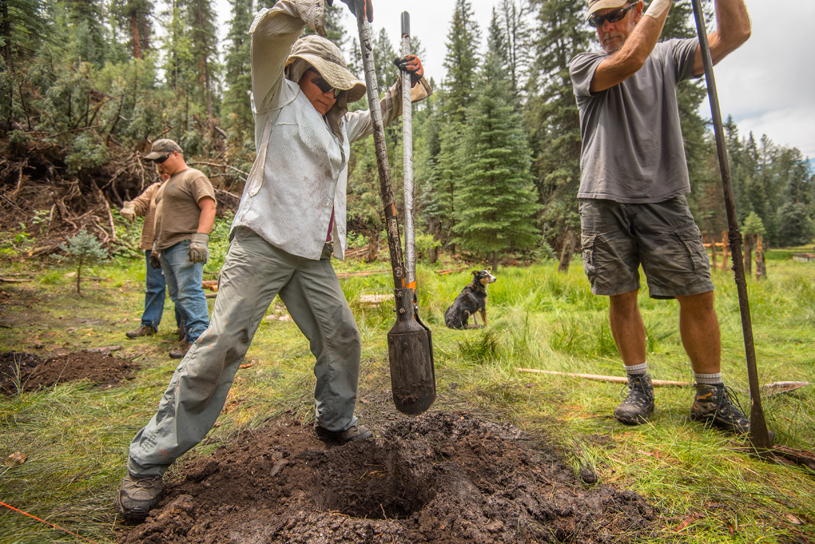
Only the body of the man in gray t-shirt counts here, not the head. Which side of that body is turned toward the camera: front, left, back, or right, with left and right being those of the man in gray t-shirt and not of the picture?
front

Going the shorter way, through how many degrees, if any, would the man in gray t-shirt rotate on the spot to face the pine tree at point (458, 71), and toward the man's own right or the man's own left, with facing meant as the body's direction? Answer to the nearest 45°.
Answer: approximately 135° to the man's own right

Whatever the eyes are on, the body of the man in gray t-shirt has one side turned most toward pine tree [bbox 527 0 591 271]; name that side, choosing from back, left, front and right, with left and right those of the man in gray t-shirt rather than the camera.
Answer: back

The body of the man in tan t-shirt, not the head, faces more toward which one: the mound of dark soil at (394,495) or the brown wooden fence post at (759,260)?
the mound of dark soil

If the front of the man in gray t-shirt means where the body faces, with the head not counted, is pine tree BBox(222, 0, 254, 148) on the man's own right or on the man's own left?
on the man's own right

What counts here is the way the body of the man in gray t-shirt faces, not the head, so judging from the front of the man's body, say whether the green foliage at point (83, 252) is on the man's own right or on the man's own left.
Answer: on the man's own right

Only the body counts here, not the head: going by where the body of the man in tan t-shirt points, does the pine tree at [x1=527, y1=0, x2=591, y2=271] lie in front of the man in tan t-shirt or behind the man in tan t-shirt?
behind

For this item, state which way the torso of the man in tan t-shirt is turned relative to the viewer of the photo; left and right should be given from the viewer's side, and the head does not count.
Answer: facing the viewer and to the left of the viewer

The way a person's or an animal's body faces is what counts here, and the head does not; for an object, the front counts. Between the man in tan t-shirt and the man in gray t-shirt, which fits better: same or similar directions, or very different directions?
same or similar directions

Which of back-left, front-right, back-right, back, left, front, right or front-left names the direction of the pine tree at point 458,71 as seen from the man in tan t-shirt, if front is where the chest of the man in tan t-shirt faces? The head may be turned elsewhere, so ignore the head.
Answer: back

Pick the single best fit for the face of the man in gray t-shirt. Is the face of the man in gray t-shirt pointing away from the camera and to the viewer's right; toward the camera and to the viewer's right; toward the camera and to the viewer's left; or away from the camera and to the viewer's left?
toward the camera and to the viewer's left

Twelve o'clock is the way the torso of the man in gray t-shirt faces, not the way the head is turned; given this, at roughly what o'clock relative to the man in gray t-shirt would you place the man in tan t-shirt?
The man in tan t-shirt is roughly at 3 o'clock from the man in gray t-shirt.

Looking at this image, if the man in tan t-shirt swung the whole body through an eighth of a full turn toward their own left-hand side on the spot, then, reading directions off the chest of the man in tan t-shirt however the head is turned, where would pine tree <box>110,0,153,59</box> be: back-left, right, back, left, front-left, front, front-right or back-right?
back
